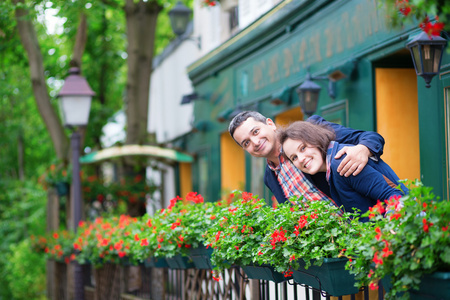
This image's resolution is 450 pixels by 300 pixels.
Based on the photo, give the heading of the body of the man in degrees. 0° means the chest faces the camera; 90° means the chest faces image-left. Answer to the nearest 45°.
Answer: approximately 45°

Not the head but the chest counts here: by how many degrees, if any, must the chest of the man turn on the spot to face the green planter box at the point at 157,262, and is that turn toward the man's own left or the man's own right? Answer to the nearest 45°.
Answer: approximately 90° to the man's own right

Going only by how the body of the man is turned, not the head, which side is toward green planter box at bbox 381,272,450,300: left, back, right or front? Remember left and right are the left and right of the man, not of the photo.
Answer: left

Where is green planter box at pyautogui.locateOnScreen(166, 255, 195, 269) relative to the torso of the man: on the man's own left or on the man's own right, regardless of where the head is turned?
on the man's own right

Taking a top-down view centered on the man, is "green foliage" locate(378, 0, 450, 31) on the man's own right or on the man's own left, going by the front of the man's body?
on the man's own left

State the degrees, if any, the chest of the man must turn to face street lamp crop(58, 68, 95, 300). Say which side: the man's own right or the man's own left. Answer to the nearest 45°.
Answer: approximately 90° to the man's own right

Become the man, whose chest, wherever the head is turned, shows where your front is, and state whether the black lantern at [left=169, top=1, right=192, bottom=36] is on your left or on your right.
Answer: on your right

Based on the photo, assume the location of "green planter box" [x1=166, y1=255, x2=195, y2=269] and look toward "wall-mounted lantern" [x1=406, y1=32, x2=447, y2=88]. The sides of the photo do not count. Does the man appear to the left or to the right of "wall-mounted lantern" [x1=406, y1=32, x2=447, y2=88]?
right

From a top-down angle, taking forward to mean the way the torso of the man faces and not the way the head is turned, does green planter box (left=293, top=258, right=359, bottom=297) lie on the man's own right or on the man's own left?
on the man's own left
